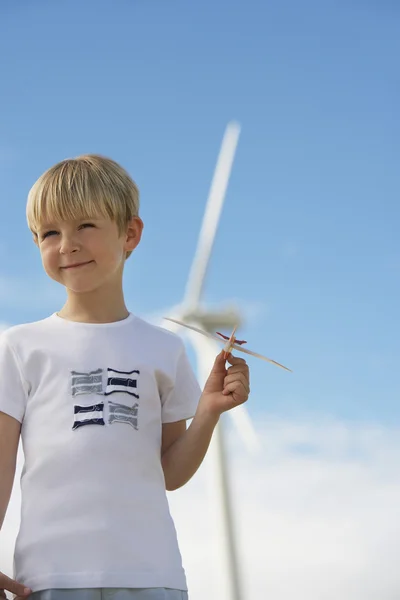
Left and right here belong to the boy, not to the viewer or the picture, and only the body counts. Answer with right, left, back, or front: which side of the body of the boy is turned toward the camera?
front
